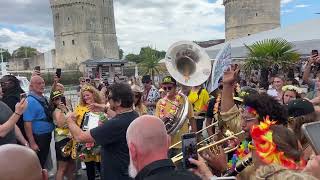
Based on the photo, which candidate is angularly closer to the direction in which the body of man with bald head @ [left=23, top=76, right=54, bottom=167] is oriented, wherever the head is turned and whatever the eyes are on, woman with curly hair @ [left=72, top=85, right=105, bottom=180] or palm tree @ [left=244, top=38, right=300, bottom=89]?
the woman with curly hair

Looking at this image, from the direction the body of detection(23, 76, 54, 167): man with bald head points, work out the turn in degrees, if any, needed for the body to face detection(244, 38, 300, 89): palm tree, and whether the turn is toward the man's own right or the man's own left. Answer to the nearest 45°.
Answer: approximately 90° to the man's own left

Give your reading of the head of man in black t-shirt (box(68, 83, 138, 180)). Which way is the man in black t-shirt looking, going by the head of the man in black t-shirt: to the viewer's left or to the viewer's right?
to the viewer's left

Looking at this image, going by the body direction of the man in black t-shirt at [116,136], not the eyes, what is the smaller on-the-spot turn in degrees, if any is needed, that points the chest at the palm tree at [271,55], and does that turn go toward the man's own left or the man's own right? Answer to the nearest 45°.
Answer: approximately 90° to the man's own right

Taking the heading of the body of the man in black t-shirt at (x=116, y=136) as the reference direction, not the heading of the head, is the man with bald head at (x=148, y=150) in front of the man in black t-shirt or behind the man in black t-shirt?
behind

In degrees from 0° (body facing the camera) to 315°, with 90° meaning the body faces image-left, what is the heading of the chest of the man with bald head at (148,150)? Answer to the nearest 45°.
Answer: approximately 135°

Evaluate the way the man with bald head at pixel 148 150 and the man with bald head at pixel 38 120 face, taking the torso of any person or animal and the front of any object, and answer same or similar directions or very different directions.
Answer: very different directions

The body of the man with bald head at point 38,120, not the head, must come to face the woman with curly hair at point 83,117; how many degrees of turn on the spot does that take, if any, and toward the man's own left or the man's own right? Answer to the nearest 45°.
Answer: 0° — they already face them
